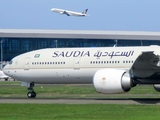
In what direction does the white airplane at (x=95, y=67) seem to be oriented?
to the viewer's left
